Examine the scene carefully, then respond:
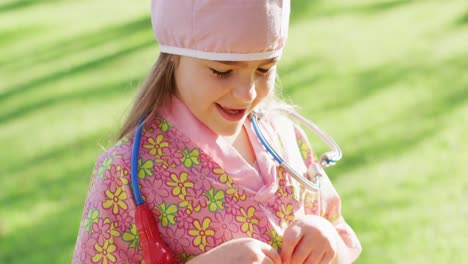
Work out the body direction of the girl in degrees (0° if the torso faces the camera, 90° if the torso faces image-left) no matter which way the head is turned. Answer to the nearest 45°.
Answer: approximately 315°
